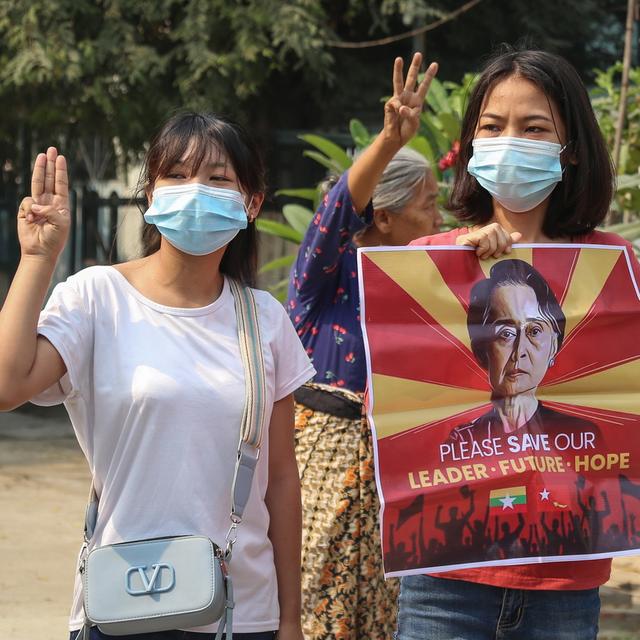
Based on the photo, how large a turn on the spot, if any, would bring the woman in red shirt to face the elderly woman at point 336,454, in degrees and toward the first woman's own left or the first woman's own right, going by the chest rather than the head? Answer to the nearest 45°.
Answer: approximately 135° to the first woman's own right

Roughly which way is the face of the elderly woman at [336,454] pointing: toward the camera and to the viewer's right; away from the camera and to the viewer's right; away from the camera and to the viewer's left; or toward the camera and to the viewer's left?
toward the camera and to the viewer's right

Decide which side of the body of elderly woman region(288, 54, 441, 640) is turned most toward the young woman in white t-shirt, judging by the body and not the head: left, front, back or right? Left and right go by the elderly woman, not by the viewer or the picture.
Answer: right

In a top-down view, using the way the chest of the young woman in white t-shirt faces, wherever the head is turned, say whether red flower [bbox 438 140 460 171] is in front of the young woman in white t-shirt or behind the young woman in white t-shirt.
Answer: behind

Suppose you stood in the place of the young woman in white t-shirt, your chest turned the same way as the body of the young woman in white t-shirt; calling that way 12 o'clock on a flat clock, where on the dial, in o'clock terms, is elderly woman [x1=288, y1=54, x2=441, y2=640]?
The elderly woman is roughly at 7 o'clock from the young woman in white t-shirt.

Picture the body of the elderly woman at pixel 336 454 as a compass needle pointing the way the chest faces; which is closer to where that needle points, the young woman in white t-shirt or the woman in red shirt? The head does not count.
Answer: the woman in red shirt

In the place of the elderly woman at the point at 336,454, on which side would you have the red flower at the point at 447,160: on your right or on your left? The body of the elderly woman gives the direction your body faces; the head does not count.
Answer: on your left

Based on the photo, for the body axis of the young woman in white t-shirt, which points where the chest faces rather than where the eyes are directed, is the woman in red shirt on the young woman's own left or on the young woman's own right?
on the young woman's own left
